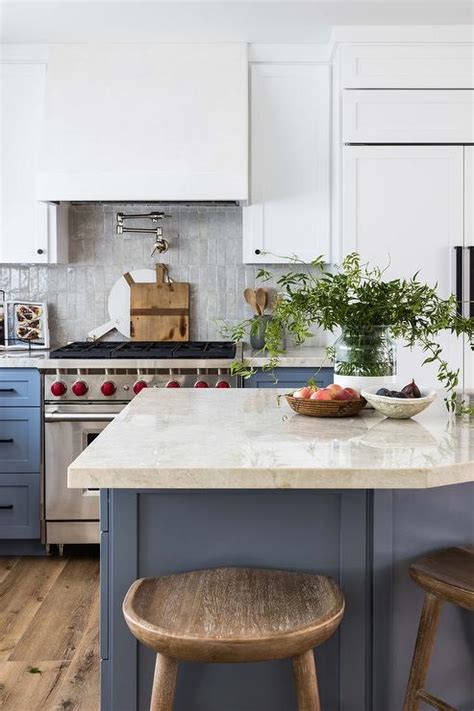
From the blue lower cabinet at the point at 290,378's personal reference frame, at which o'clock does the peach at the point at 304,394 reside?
The peach is roughly at 12 o'clock from the blue lower cabinet.

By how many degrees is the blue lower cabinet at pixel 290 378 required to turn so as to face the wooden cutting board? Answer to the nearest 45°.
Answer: approximately 135° to its right

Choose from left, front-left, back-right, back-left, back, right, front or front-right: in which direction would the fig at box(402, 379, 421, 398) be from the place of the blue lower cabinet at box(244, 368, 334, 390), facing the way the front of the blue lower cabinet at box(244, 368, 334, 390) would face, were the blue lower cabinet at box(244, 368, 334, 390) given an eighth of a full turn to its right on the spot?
front-left

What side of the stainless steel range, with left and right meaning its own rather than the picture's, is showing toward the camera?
front

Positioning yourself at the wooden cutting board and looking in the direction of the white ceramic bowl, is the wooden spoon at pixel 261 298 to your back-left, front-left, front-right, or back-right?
front-left

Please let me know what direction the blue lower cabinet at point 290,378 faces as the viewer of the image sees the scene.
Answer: facing the viewer

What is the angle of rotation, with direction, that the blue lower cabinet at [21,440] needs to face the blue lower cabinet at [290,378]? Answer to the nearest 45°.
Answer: approximately 90° to its left

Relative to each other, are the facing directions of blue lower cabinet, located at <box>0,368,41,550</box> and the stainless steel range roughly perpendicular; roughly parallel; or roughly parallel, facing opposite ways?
roughly parallel

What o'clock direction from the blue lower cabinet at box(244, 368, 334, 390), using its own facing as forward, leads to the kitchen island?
The kitchen island is roughly at 12 o'clock from the blue lower cabinet.

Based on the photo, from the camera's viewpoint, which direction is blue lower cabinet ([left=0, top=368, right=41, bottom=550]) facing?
toward the camera

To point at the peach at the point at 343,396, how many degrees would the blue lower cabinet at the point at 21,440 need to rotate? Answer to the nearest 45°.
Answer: approximately 45° to its left
